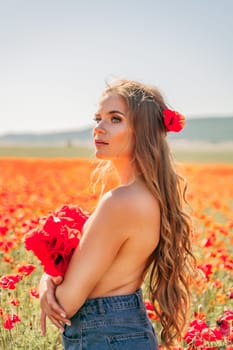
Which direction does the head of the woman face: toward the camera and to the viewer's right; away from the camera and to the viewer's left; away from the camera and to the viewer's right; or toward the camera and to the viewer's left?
toward the camera and to the viewer's left

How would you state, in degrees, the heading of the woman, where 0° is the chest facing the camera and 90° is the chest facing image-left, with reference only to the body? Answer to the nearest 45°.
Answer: approximately 90°
